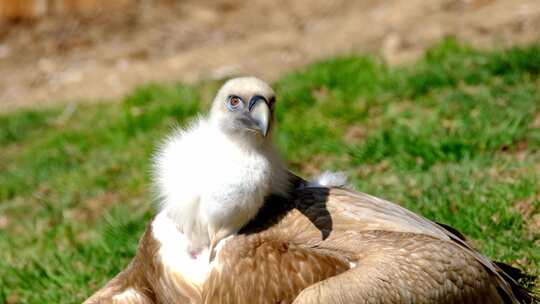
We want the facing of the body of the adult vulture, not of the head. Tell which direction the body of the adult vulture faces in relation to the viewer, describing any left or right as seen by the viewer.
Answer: facing the viewer and to the left of the viewer
